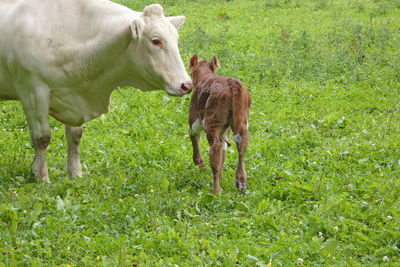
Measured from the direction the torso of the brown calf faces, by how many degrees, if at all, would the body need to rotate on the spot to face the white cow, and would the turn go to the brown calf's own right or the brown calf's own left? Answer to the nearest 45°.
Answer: approximately 45° to the brown calf's own left

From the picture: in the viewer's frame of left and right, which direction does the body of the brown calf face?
facing away from the viewer and to the left of the viewer
